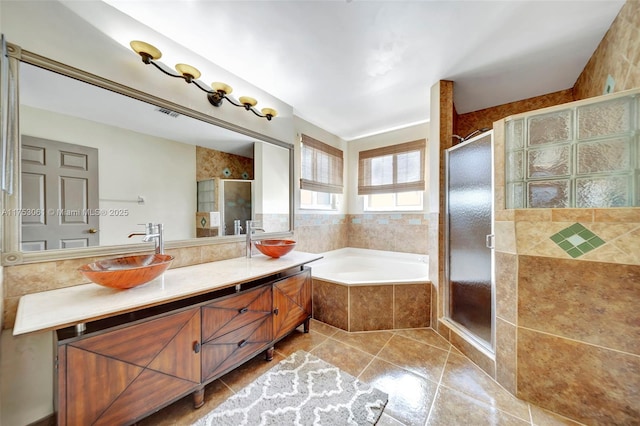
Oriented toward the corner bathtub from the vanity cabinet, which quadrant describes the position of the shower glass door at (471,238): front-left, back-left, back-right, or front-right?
front-right

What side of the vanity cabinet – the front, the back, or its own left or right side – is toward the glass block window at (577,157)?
front

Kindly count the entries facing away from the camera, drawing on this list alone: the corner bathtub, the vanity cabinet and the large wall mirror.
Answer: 0

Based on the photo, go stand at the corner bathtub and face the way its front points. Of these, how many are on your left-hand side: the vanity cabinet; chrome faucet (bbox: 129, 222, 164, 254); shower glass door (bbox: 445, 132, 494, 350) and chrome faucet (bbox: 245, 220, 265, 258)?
1

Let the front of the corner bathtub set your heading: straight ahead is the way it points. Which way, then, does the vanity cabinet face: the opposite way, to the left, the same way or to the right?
to the left

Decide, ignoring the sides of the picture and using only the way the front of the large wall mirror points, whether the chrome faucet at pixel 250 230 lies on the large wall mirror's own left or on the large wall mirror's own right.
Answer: on the large wall mirror's own left

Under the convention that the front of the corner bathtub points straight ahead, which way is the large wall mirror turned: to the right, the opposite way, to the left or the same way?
to the left

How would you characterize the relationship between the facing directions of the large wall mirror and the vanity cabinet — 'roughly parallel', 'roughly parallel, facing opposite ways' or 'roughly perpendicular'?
roughly parallel

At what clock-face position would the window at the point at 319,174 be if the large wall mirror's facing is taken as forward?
The window is roughly at 10 o'clock from the large wall mirror.

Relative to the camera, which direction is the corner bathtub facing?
toward the camera

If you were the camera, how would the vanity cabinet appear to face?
facing the viewer and to the right of the viewer

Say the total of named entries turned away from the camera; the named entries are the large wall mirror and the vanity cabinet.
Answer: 0
